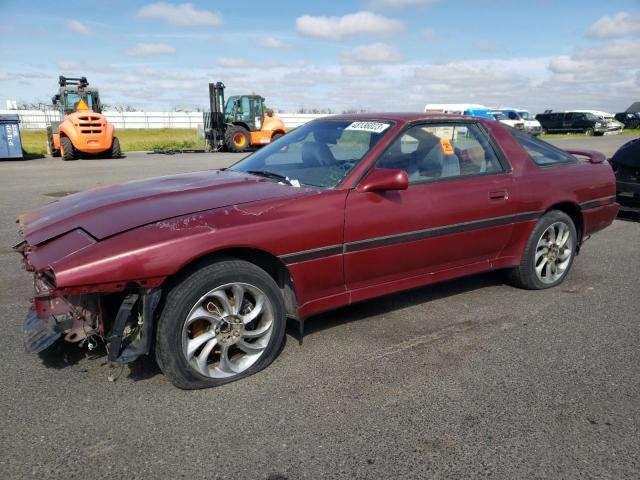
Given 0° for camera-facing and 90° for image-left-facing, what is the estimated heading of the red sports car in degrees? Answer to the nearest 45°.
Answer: approximately 45°

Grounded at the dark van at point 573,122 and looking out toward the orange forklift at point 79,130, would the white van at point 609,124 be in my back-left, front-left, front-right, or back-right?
back-left

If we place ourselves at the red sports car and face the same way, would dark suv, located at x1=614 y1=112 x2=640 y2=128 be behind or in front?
behind

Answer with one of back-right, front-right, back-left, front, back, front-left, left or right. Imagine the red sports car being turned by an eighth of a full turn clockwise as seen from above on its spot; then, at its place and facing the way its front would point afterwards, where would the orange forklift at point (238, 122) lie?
right

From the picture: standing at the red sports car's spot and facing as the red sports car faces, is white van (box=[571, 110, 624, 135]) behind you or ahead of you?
behind

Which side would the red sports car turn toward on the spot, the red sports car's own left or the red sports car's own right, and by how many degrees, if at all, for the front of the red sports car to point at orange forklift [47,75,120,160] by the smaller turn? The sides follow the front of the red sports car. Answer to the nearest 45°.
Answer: approximately 90° to the red sports car's own right

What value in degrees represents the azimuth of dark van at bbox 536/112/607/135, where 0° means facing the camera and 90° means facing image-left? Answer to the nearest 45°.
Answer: approximately 315°
